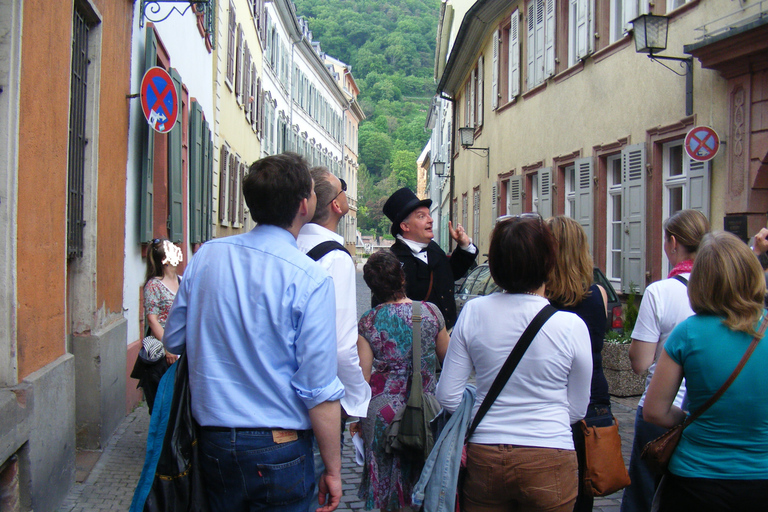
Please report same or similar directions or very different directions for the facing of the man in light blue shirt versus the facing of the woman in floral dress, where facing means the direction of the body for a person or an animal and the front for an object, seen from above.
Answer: same or similar directions

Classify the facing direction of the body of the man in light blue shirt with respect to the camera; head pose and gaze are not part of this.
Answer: away from the camera

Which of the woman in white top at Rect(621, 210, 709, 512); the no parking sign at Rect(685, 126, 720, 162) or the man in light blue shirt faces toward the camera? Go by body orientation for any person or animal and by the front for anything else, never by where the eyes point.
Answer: the no parking sign

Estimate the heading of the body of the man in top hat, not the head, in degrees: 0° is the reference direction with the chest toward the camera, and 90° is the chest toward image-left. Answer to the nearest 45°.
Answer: approximately 315°

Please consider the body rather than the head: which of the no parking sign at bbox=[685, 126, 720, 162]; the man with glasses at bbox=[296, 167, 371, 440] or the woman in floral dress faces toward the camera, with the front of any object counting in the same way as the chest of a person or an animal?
the no parking sign

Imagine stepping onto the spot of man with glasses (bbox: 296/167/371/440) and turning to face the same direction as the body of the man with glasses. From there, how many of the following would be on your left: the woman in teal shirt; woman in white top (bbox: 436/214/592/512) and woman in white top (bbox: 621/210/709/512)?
0

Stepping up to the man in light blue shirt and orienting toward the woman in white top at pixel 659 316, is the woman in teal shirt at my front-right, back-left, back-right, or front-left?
front-right

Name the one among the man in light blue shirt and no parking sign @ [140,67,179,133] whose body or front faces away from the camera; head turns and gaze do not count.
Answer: the man in light blue shirt

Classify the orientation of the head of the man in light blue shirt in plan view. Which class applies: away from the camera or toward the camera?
away from the camera

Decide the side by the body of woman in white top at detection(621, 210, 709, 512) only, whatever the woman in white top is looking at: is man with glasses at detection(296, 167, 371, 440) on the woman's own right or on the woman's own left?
on the woman's own left

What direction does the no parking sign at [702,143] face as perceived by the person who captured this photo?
facing the viewer

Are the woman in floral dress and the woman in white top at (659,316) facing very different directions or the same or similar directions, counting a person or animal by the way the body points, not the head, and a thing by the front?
same or similar directions

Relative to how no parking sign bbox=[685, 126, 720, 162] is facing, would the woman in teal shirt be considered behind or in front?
in front

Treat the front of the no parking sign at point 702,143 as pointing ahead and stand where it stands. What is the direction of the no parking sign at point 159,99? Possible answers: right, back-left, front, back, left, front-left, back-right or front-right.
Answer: front-right

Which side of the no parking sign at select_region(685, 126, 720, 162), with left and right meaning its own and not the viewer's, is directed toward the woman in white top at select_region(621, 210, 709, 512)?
front

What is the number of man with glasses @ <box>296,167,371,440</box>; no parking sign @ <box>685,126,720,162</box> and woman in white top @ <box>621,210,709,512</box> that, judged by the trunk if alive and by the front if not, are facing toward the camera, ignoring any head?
1

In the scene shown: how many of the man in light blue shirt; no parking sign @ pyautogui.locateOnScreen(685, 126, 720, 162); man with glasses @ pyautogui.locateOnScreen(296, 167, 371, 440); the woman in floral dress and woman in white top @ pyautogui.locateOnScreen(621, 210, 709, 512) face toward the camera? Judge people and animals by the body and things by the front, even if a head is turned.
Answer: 1

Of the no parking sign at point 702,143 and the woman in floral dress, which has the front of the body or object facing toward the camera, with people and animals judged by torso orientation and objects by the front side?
the no parking sign
